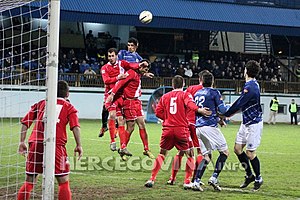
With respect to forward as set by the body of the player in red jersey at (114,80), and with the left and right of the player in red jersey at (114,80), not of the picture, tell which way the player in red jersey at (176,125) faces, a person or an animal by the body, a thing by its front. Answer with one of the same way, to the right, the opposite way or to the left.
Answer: the opposite way

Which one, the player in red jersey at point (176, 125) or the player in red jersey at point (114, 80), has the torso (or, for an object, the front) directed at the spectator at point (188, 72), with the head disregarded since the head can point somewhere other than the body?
the player in red jersey at point (176, 125)

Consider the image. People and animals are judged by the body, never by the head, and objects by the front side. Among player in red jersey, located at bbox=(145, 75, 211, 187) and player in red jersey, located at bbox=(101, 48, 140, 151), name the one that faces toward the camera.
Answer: player in red jersey, located at bbox=(101, 48, 140, 151)

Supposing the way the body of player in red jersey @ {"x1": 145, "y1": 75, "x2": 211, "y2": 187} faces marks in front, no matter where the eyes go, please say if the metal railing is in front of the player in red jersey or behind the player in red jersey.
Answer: in front

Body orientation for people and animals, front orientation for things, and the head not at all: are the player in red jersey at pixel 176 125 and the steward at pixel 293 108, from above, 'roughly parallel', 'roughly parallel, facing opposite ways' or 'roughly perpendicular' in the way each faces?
roughly parallel, facing opposite ways

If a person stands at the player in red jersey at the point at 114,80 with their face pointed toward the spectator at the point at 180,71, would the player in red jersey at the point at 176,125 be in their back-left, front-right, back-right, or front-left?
back-right

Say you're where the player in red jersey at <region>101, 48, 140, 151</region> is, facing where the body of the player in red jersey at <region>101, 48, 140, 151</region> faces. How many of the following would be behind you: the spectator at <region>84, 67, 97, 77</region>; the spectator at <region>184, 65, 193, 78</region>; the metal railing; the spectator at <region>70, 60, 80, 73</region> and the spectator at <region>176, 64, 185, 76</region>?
5

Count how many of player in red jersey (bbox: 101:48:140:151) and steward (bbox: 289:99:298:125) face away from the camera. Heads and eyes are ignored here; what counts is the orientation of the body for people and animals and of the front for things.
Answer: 0

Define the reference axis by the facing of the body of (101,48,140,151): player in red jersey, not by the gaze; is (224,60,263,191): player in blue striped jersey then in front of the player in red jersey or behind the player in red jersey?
in front

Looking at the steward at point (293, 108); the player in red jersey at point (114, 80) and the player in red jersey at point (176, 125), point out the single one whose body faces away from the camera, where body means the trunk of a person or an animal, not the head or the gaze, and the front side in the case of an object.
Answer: the player in red jersey at point (176, 125)

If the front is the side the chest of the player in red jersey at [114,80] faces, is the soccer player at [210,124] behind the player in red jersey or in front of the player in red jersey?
in front

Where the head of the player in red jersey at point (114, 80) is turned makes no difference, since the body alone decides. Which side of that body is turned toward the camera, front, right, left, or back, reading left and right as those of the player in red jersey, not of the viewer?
front

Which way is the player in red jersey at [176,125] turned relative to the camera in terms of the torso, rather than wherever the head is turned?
away from the camera

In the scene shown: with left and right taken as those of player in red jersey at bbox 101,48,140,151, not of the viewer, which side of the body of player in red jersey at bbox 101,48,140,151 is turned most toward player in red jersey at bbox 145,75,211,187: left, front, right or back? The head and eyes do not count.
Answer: front

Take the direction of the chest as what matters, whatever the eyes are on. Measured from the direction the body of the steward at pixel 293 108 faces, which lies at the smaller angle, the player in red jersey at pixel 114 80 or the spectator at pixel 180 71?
the player in red jersey
